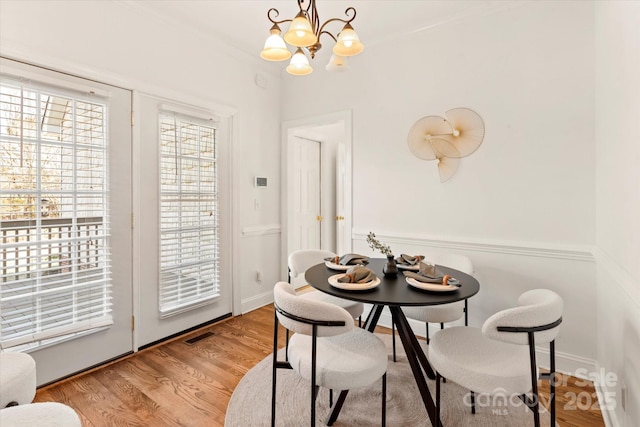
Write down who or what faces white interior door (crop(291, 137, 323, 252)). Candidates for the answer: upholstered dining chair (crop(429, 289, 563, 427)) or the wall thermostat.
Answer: the upholstered dining chair

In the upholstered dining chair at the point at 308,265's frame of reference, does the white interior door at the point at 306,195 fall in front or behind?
behind

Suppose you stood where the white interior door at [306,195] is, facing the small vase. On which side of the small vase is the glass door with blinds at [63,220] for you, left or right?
right

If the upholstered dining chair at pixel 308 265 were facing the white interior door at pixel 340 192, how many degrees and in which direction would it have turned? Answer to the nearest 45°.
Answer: approximately 135° to its left

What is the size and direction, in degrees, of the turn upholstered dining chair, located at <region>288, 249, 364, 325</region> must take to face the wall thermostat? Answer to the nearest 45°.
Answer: approximately 180°

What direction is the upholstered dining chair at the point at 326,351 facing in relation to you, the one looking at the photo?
facing away from the viewer and to the right of the viewer

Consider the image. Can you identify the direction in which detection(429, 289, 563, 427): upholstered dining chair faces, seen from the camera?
facing away from the viewer and to the left of the viewer

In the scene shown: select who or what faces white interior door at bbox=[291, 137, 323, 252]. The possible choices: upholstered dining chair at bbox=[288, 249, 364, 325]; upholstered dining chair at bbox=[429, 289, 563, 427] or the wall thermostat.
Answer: upholstered dining chair at bbox=[429, 289, 563, 427]

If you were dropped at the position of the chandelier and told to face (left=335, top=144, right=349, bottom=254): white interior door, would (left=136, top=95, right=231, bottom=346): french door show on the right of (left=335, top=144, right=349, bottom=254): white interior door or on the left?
left

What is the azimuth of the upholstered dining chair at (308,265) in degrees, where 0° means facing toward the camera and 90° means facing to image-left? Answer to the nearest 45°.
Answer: approximately 315°

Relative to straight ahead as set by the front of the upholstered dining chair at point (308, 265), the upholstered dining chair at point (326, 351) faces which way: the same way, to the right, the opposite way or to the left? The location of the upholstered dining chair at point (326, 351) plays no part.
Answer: to the left
